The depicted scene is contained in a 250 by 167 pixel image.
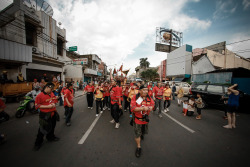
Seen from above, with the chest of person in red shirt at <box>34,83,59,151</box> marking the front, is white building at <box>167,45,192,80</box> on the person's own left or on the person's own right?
on the person's own left

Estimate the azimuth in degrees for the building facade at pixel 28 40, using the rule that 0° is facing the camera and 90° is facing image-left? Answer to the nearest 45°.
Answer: approximately 315°

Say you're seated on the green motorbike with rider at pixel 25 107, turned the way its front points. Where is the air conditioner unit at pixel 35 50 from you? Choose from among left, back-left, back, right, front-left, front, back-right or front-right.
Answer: back-right

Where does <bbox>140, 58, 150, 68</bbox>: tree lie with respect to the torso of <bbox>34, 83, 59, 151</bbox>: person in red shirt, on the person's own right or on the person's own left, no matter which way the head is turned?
on the person's own left
